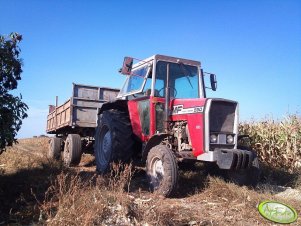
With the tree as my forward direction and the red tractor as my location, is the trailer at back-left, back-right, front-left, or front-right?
front-right

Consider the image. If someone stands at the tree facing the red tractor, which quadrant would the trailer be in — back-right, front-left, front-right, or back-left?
front-left

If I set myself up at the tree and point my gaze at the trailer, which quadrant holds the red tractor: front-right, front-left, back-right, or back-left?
front-right

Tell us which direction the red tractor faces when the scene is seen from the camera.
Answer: facing the viewer and to the right of the viewer

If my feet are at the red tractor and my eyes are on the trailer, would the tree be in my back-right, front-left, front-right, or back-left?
front-left

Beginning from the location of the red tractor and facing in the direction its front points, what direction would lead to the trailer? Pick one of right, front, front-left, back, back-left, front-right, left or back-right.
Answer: back

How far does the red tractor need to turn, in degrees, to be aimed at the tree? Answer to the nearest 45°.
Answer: approximately 135° to its right
